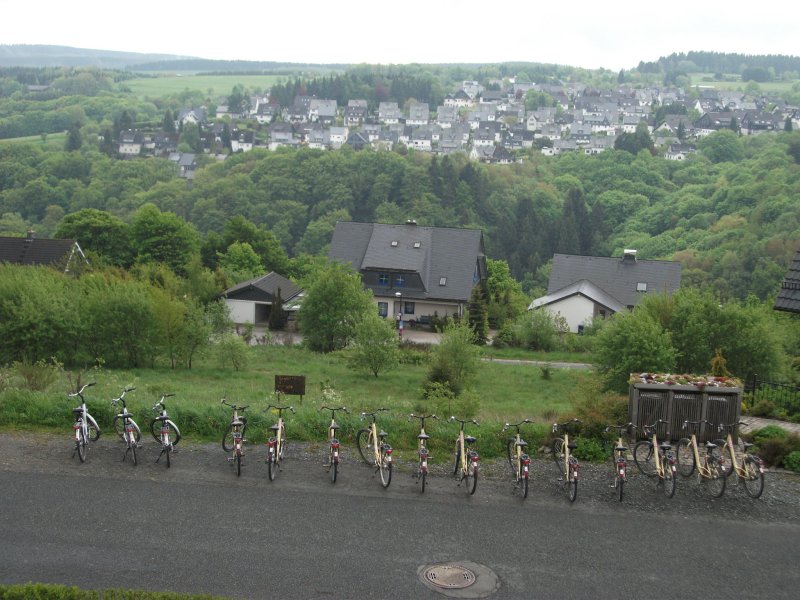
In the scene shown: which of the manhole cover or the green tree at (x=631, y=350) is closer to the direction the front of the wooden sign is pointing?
the manhole cover

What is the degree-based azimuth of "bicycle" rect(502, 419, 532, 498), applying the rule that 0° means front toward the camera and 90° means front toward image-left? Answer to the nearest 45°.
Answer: approximately 180°

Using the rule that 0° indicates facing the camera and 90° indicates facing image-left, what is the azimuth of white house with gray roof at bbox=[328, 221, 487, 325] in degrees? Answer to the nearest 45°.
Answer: approximately 0°

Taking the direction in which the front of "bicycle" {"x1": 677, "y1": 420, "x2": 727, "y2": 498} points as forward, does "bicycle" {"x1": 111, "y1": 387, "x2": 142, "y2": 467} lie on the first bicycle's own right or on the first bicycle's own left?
on the first bicycle's own left

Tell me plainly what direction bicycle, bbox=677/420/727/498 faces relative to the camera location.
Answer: facing away from the viewer and to the left of the viewer

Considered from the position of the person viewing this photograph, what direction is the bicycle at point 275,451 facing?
facing away from the viewer

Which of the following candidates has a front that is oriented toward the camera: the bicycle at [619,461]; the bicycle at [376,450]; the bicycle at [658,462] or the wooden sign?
the wooden sign

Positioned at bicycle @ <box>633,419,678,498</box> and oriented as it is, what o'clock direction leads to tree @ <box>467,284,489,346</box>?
The tree is roughly at 1 o'clock from the bicycle.

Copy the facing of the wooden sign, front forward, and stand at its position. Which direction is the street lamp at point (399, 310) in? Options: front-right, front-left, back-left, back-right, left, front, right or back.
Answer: back

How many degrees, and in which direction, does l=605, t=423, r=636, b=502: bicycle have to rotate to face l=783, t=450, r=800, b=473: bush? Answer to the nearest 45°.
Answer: approximately 45° to its right

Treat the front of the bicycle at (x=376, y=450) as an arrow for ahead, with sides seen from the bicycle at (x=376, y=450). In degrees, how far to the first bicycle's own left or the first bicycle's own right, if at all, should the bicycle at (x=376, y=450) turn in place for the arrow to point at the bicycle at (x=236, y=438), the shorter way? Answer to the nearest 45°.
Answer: approximately 45° to the first bicycle's own left

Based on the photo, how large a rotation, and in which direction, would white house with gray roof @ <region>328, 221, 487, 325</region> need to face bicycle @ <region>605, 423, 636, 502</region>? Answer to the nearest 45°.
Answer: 0° — it already faces it

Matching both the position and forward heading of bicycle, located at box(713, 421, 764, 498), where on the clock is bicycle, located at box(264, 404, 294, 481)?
bicycle, located at box(264, 404, 294, 481) is roughly at 10 o'clock from bicycle, located at box(713, 421, 764, 498).
